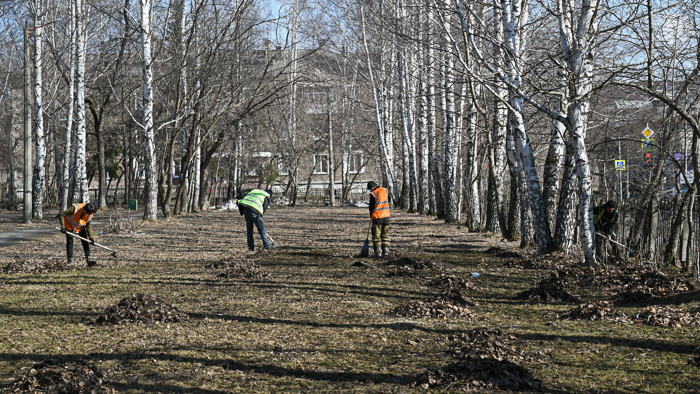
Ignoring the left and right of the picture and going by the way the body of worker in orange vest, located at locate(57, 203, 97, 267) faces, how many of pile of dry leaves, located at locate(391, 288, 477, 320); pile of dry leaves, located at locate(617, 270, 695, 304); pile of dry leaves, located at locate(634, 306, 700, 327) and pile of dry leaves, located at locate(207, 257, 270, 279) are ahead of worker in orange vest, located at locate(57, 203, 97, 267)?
4

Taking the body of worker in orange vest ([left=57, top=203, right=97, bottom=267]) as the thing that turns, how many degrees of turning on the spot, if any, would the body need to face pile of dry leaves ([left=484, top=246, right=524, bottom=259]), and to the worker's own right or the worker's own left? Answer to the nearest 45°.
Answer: approximately 45° to the worker's own left

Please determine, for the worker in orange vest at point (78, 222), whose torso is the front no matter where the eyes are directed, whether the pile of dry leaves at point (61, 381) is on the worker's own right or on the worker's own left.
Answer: on the worker's own right

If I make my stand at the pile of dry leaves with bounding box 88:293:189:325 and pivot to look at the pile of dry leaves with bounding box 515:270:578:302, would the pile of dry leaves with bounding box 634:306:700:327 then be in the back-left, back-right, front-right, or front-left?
front-right

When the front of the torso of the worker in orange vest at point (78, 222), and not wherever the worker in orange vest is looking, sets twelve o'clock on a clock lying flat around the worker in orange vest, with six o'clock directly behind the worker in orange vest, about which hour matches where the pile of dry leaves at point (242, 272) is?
The pile of dry leaves is roughly at 12 o'clock from the worker in orange vest.

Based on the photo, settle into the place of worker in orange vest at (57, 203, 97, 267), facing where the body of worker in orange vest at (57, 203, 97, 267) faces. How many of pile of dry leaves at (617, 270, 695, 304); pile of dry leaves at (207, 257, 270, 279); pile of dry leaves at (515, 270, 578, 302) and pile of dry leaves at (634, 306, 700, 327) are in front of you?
4

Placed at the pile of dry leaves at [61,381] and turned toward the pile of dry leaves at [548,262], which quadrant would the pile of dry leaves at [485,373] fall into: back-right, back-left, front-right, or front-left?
front-right

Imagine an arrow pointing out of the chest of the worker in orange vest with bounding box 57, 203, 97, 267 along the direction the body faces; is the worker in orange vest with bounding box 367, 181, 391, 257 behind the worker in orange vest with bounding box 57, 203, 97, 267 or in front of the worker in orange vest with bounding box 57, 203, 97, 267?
in front

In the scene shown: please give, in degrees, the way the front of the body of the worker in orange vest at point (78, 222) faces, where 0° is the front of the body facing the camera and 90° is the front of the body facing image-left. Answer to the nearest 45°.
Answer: approximately 315°

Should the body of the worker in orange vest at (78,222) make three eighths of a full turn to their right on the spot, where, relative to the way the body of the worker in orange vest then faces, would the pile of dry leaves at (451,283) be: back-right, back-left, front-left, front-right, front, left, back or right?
back-left

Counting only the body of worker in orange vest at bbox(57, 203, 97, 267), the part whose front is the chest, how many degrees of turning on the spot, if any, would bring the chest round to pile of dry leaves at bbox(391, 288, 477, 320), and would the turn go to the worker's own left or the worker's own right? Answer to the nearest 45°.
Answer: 0° — they already face it

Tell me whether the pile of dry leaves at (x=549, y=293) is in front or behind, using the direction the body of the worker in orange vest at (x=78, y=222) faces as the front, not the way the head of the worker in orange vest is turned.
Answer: in front

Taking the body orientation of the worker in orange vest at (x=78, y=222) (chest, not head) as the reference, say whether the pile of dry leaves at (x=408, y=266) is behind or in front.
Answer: in front

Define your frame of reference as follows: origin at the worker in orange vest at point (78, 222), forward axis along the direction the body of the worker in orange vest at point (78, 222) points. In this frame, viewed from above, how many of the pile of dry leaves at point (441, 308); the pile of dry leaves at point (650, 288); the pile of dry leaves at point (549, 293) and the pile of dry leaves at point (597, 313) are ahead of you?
4

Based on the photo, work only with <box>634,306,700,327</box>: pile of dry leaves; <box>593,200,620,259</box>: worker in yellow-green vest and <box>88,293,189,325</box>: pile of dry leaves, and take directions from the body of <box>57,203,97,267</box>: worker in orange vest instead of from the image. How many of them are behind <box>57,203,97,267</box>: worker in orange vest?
0
